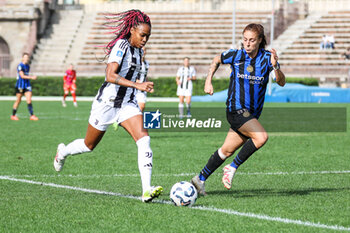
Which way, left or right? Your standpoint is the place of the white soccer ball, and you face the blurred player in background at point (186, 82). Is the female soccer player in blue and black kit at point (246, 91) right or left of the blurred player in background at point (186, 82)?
right

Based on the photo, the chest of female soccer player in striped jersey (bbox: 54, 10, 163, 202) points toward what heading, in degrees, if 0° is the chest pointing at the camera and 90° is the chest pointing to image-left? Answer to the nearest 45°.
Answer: approximately 315°

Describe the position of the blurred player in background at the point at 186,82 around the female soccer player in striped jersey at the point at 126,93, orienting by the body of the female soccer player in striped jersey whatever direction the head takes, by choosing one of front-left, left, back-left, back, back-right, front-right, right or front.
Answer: back-left

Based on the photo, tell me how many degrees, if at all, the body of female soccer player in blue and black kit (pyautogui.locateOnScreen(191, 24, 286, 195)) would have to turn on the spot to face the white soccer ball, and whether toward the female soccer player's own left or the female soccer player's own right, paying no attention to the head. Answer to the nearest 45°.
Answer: approximately 90° to the female soccer player's own right

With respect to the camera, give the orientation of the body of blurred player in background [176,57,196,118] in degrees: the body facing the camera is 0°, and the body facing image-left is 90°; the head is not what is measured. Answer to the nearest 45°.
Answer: approximately 0°

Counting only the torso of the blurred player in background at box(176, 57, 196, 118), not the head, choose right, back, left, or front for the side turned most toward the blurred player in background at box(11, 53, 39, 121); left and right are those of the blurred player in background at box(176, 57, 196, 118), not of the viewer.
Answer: right

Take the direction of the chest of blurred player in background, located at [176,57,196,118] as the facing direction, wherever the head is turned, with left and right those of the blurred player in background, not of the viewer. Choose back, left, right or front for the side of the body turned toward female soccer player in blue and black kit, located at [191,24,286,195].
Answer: front
